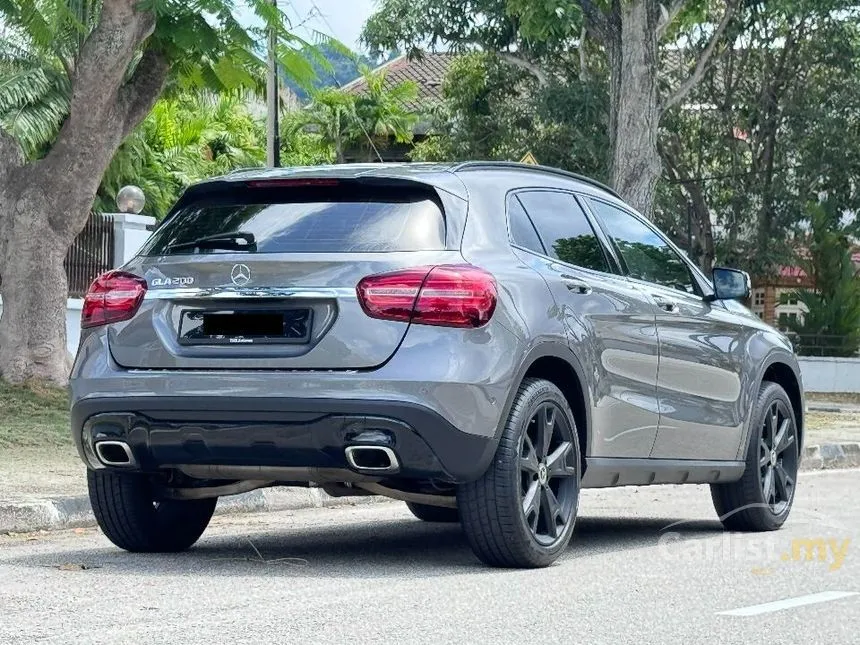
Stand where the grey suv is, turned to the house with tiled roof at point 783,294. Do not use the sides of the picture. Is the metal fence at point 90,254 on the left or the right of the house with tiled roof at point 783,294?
left

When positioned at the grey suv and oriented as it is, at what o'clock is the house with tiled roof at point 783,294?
The house with tiled roof is roughly at 11 o'clock from the grey suv.

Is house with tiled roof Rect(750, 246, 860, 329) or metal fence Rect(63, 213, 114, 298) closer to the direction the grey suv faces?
the house with tiled roof

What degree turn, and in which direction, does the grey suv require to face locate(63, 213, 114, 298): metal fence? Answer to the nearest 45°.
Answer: approximately 45° to its left

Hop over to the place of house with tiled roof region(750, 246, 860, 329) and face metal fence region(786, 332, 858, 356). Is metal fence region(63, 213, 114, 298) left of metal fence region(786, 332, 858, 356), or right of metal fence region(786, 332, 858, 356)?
right

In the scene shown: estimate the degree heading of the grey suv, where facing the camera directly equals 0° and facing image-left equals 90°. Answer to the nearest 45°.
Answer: approximately 225°
